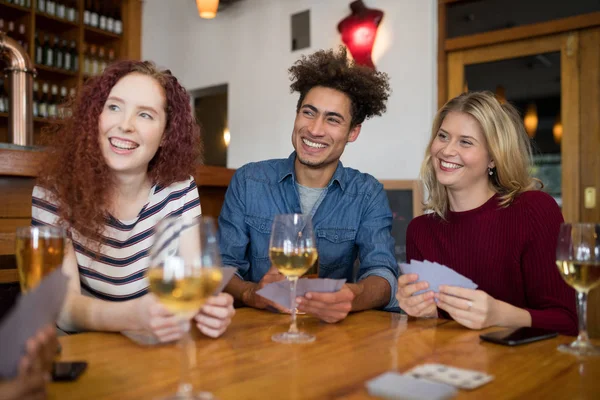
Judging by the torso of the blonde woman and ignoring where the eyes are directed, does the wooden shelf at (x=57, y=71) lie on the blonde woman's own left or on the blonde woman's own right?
on the blonde woman's own right

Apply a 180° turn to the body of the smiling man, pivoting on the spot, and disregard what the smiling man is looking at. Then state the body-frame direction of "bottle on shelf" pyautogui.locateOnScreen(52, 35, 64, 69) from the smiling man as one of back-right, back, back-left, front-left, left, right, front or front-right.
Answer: front-left

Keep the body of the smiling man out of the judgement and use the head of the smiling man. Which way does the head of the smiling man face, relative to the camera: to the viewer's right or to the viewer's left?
to the viewer's left

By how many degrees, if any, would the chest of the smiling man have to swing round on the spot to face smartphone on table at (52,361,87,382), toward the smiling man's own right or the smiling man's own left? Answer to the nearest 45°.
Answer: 0° — they already face it

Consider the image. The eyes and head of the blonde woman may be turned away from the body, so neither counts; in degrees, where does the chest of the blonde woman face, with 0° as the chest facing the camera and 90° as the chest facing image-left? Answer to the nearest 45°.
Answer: approximately 45°

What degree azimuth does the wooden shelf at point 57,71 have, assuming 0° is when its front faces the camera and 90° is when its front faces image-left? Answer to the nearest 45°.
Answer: approximately 315°
